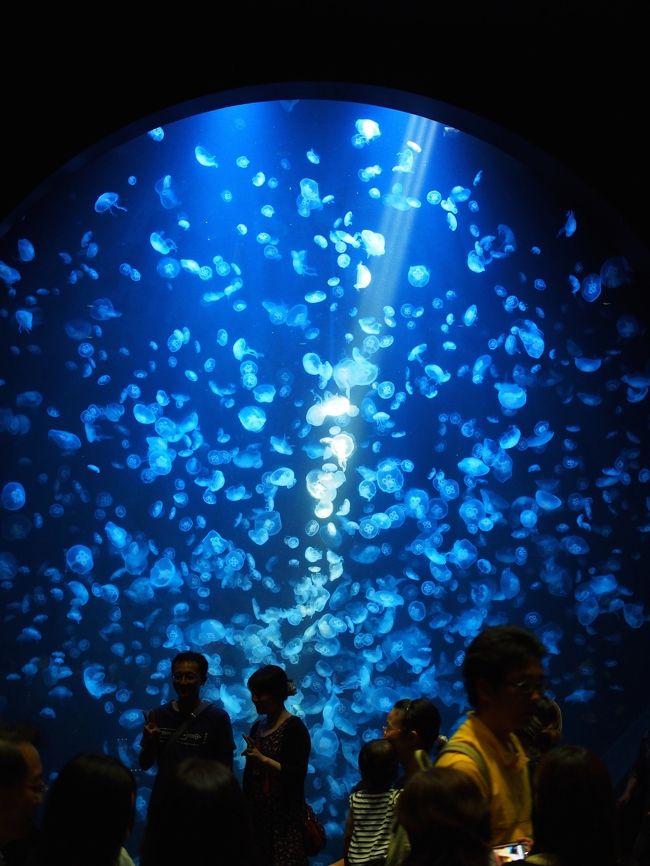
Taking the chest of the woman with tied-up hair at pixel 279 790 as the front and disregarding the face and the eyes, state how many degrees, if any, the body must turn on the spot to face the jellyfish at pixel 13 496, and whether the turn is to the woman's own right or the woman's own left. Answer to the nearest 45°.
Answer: approximately 90° to the woman's own right

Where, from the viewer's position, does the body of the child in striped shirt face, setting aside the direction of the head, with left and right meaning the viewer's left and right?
facing away from the viewer

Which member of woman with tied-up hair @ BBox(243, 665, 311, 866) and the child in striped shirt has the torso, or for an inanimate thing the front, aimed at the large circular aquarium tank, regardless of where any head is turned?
the child in striped shirt

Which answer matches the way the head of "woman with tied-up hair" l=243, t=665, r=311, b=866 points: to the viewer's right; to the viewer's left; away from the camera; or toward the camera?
to the viewer's left

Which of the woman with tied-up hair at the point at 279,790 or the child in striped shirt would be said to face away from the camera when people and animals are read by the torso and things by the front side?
the child in striped shirt

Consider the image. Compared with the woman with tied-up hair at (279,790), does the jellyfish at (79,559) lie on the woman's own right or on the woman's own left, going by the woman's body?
on the woman's own right

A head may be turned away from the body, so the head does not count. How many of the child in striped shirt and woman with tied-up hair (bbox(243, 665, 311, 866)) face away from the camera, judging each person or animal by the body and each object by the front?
1

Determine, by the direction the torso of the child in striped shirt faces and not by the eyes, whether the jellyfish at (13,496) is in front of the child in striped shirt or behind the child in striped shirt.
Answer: in front

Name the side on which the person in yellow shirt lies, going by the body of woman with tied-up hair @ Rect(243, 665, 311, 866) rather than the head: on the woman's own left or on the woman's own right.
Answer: on the woman's own left
